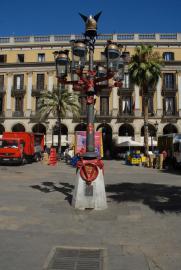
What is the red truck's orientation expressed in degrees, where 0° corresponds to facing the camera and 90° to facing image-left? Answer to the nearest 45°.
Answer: approximately 45°

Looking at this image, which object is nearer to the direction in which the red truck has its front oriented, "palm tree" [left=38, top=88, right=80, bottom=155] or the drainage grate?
the drainage grate

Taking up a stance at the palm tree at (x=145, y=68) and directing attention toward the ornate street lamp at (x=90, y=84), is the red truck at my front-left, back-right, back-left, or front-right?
front-right

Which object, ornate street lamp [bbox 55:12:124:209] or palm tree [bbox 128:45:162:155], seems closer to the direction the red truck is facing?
the ornate street lamp

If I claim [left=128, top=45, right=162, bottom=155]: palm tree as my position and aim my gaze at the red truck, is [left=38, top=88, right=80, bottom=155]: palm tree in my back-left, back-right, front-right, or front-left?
front-right

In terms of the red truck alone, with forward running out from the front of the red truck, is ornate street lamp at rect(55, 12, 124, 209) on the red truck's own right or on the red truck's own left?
on the red truck's own left

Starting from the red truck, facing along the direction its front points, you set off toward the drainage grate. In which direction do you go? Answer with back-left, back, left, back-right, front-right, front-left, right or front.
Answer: front-left

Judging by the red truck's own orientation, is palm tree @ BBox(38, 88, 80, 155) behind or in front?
behind

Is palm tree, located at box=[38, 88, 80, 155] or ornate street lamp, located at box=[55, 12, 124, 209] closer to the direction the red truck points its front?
the ornate street lamp
